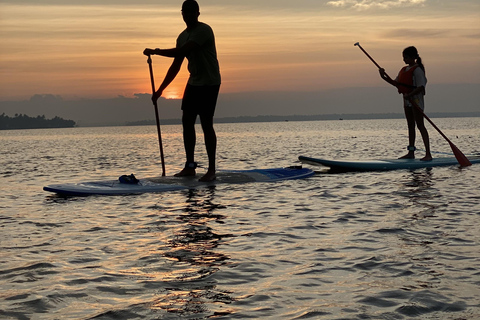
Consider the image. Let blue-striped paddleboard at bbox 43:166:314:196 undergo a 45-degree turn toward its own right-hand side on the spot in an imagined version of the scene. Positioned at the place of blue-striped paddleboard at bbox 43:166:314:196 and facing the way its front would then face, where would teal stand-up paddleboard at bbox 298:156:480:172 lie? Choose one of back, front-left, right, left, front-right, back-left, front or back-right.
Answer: right

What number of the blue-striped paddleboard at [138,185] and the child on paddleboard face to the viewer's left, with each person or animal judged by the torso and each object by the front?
2

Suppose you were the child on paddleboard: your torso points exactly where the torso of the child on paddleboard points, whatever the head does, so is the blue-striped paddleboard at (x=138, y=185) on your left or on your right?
on your left

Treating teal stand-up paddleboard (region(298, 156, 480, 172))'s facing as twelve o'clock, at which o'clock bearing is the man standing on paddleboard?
The man standing on paddleboard is roughly at 10 o'clock from the teal stand-up paddleboard.

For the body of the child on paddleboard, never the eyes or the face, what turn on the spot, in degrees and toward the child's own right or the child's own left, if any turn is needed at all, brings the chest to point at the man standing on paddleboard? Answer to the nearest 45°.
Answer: approximately 45° to the child's own left

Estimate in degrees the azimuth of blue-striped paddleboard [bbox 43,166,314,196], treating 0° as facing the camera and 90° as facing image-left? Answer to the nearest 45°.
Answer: approximately 90°

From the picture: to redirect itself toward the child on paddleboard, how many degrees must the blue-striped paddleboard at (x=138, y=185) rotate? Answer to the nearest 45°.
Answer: approximately 135° to its right

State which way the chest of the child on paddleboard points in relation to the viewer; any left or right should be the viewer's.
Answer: facing to the left of the viewer

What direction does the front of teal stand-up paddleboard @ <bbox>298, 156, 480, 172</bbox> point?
to the viewer's left
